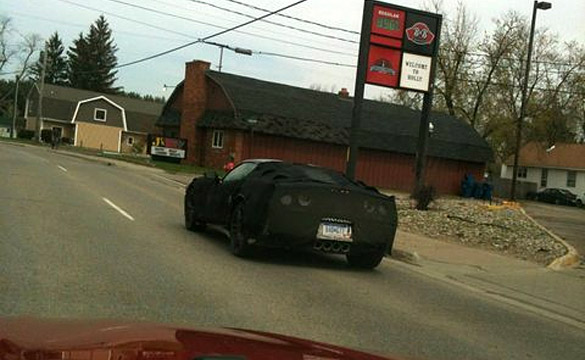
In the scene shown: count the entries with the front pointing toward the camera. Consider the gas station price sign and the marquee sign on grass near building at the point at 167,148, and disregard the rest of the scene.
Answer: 2

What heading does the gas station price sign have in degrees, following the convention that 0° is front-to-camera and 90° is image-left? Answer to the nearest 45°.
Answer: approximately 0°

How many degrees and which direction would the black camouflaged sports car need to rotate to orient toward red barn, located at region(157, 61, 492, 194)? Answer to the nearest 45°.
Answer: approximately 45° to its right

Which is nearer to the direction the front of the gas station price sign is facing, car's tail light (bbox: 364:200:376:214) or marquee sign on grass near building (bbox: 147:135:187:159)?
the car's tail light

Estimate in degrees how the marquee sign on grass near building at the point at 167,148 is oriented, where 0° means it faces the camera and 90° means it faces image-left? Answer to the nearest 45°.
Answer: approximately 0°

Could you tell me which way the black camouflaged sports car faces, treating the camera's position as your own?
facing away from the viewer and to the left of the viewer

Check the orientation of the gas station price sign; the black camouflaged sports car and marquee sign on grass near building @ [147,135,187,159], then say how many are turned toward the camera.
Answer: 2

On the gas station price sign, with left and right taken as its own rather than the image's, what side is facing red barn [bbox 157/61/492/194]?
back

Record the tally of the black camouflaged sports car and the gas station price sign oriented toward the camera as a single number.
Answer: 1
